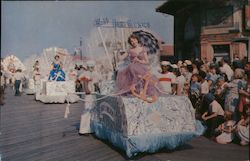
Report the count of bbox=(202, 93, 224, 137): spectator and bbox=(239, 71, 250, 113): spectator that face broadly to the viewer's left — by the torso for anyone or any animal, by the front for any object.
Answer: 2

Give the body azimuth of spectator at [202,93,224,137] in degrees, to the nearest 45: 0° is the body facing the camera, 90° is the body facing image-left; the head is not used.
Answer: approximately 90°

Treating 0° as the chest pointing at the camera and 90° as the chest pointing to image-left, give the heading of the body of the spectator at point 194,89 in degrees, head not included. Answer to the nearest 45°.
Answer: approximately 45°

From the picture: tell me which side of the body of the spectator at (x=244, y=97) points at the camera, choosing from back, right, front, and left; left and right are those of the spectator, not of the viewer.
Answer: left

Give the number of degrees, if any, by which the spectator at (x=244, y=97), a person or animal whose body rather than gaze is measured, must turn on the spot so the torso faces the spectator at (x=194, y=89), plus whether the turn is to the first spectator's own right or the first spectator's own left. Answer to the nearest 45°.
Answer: approximately 45° to the first spectator's own right
